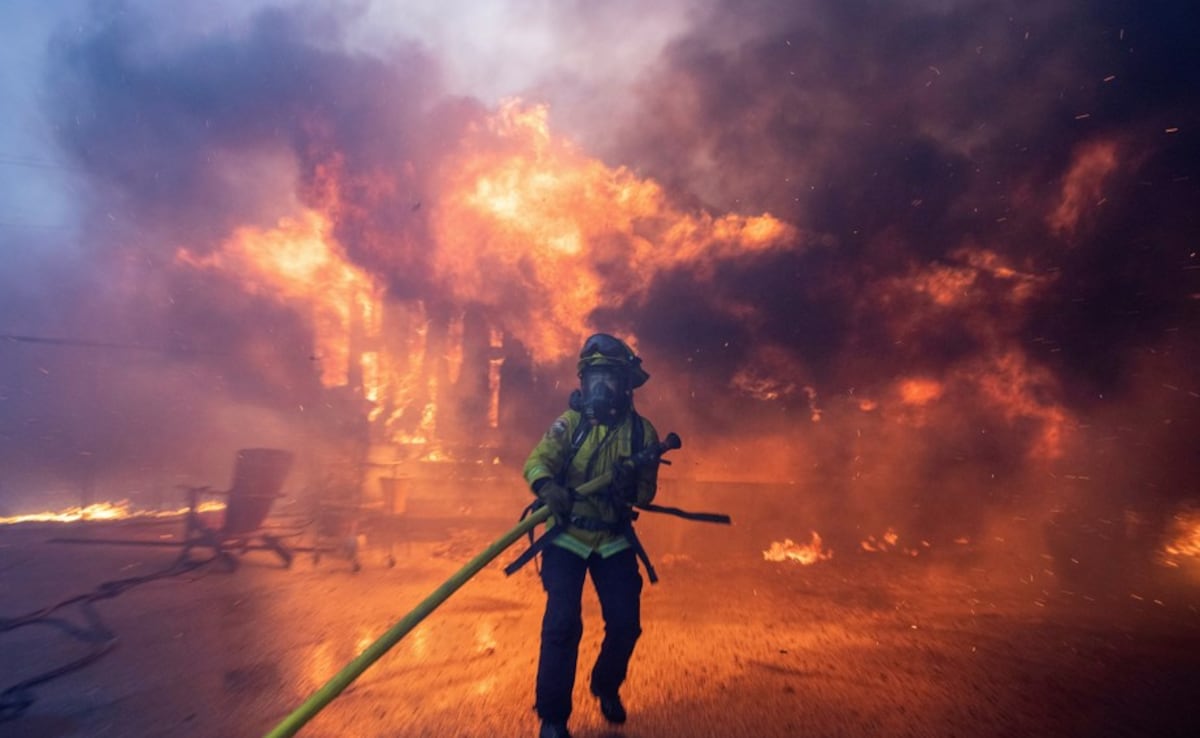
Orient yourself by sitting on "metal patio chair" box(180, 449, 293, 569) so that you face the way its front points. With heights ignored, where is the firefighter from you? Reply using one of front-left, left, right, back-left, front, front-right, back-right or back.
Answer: back-left

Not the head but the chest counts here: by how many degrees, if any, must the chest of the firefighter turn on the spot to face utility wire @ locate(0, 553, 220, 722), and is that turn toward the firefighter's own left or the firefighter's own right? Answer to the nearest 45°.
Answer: approximately 135° to the firefighter's own right

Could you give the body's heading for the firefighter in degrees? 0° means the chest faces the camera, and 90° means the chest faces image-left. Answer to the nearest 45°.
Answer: approximately 0°

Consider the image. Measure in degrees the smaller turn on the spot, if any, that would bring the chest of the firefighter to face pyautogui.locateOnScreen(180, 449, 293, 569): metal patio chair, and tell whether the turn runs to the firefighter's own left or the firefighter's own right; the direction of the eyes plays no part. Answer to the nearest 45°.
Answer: approximately 135° to the firefighter's own right

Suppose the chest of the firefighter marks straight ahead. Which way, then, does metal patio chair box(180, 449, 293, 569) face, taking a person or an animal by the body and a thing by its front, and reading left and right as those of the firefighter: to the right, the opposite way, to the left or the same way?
to the right

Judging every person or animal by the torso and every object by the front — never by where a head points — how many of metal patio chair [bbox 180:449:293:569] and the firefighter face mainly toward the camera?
1

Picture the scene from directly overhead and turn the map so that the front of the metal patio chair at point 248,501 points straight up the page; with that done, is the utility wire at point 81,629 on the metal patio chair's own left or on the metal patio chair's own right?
on the metal patio chair's own left
